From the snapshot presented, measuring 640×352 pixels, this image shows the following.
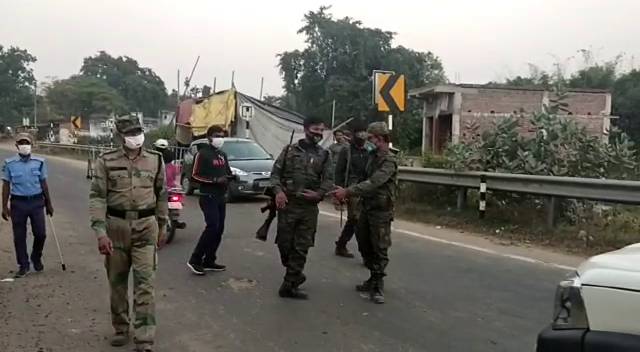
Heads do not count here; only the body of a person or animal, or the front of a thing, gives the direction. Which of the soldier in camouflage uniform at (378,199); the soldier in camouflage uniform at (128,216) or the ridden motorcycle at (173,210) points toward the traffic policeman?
the soldier in camouflage uniform at (378,199)

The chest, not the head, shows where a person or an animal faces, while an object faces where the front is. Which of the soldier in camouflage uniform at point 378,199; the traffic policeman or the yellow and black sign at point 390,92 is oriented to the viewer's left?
the soldier in camouflage uniform

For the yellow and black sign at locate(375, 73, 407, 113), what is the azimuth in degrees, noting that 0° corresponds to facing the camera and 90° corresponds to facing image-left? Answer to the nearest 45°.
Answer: approximately 0°

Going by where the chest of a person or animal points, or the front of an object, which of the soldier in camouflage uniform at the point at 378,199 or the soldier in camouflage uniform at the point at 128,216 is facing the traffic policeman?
the soldier in camouflage uniform at the point at 378,199

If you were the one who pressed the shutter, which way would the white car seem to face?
facing to the left of the viewer

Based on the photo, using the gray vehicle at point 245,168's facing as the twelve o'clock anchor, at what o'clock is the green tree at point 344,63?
The green tree is roughly at 8 o'clock from the gray vehicle.

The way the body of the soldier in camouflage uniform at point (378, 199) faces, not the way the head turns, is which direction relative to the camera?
to the viewer's left

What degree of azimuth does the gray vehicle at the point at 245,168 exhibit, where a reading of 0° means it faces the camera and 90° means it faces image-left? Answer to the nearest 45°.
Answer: approximately 315°

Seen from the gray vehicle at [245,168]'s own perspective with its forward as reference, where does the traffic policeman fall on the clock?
The traffic policeman is roughly at 2 o'clock from the gray vehicle.
